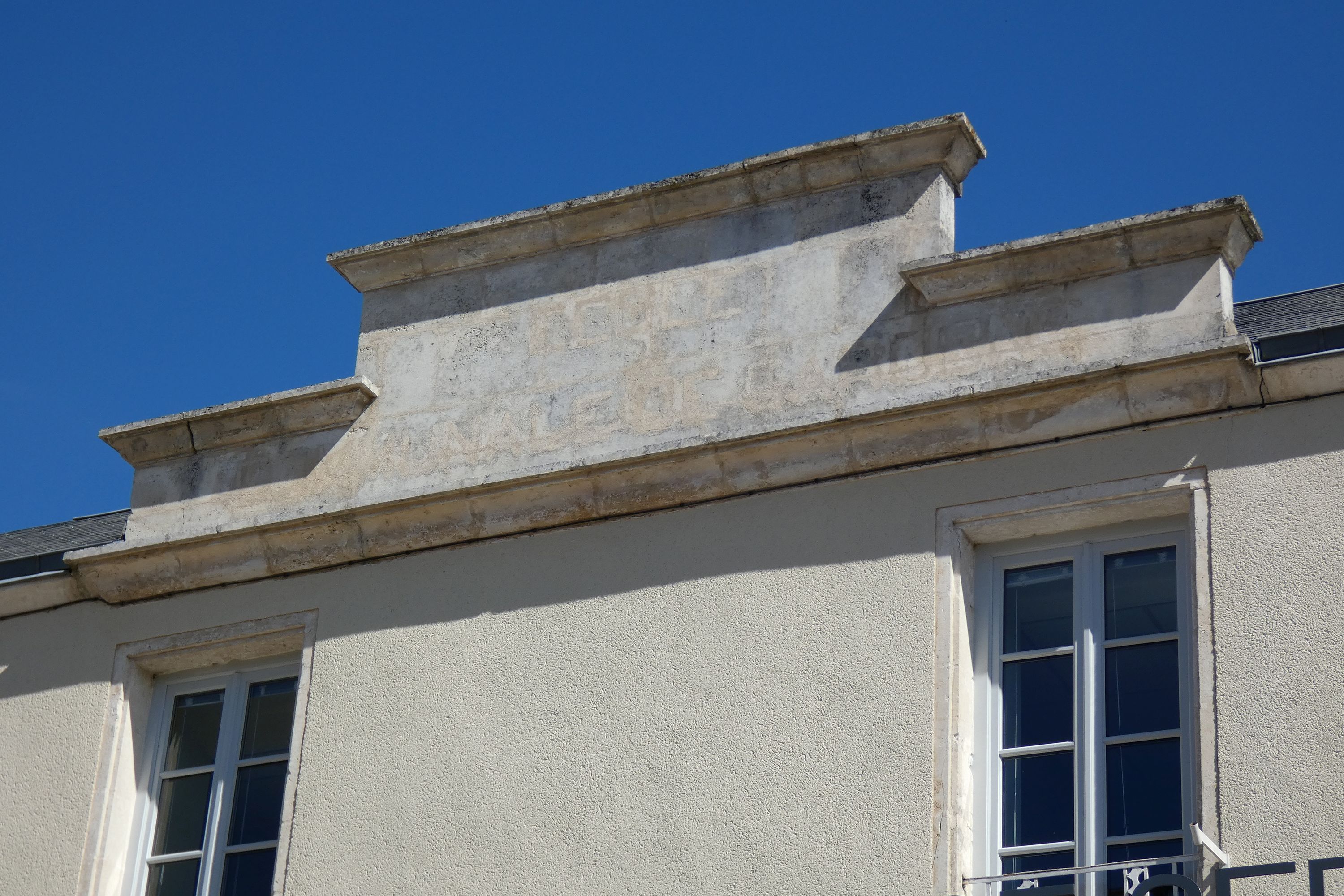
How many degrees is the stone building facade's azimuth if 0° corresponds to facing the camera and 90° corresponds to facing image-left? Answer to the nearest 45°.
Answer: approximately 45°
